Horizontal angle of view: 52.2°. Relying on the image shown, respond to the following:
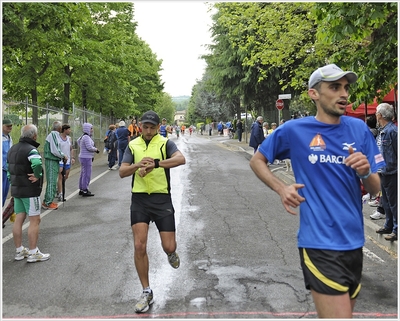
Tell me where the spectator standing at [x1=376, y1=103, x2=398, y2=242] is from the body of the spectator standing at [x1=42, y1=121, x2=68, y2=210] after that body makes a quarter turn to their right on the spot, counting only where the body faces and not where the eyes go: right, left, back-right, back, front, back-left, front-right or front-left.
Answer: front-left

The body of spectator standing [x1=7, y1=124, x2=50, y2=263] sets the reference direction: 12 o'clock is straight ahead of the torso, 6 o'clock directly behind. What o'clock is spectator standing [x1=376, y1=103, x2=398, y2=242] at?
spectator standing [x1=376, y1=103, x2=398, y2=242] is roughly at 2 o'clock from spectator standing [x1=7, y1=124, x2=50, y2=263].

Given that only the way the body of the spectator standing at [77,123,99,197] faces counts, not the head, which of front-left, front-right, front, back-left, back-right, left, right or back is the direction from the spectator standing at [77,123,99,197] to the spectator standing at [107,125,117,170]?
left

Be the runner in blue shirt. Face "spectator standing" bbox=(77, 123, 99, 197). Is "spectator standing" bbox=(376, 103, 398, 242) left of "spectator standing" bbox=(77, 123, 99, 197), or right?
right

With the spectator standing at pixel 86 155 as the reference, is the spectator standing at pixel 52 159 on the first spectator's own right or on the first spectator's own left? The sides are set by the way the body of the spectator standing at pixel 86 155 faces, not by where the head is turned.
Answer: on the first spectator's own right

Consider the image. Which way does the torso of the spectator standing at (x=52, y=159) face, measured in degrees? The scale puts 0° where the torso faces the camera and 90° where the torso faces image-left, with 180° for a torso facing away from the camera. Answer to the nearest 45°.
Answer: approximately 270°

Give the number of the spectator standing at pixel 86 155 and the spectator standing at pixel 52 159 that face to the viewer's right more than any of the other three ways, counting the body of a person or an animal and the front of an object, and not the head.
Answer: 2

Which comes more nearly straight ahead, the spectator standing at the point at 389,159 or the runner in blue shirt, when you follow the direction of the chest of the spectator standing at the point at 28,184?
the spectator standing

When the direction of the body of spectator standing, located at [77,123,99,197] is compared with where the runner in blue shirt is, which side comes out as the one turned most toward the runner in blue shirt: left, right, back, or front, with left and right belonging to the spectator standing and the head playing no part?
right

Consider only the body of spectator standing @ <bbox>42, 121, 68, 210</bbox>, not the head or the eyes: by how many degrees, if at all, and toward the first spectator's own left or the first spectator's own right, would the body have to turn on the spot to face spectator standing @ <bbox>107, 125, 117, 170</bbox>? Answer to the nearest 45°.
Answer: approximately 90° to the first spectator's own left

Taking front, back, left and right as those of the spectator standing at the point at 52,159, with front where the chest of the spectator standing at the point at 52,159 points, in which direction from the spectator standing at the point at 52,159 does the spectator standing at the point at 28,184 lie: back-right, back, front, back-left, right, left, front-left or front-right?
right

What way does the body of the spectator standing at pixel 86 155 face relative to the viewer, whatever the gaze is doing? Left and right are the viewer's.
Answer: facing to the right of the viewer

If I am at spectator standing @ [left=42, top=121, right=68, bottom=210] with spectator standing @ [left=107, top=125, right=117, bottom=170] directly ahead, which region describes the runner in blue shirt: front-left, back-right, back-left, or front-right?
back-right

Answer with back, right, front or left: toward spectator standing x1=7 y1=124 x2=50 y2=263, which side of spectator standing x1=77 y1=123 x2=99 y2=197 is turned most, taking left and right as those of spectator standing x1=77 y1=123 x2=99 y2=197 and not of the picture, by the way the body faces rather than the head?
right
